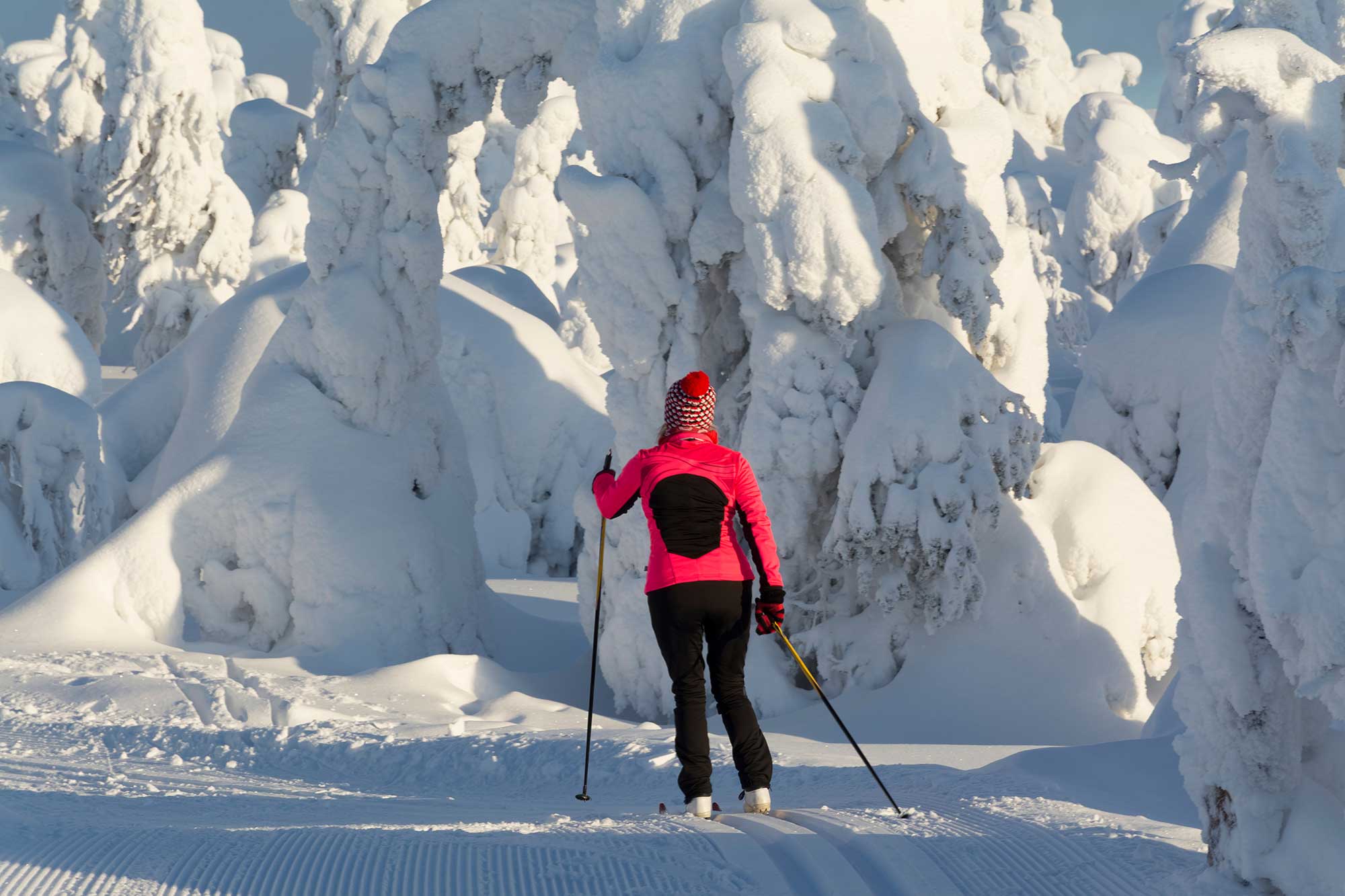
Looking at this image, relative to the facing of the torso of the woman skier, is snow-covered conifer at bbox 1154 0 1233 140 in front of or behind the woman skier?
in front

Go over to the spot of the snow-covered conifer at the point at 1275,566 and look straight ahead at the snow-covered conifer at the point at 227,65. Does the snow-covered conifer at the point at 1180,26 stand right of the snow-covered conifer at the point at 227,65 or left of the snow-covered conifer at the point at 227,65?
right

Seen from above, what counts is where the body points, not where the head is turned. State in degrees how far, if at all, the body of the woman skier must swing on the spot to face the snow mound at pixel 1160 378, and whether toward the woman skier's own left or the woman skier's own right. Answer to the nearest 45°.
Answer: approximately 45° to the woman skier's own right

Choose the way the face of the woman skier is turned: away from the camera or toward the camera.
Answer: away from the camera

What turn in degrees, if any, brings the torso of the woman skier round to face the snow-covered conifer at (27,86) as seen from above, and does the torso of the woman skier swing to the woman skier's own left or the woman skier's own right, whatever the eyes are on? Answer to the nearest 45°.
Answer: approximately 45° to the woman skier's own left

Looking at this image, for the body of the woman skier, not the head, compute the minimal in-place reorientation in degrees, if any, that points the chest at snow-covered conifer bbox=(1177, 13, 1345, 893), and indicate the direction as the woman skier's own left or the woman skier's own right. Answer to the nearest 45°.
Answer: approximately 135° to the woman skier's own right

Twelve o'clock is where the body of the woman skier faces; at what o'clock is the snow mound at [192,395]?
The snow mound is roughly at 11 o'clock from the woman skier.

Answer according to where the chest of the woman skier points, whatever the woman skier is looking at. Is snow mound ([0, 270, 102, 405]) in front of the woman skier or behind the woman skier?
in front

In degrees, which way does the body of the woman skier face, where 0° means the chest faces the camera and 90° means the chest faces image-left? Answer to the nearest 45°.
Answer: approximately 180°
